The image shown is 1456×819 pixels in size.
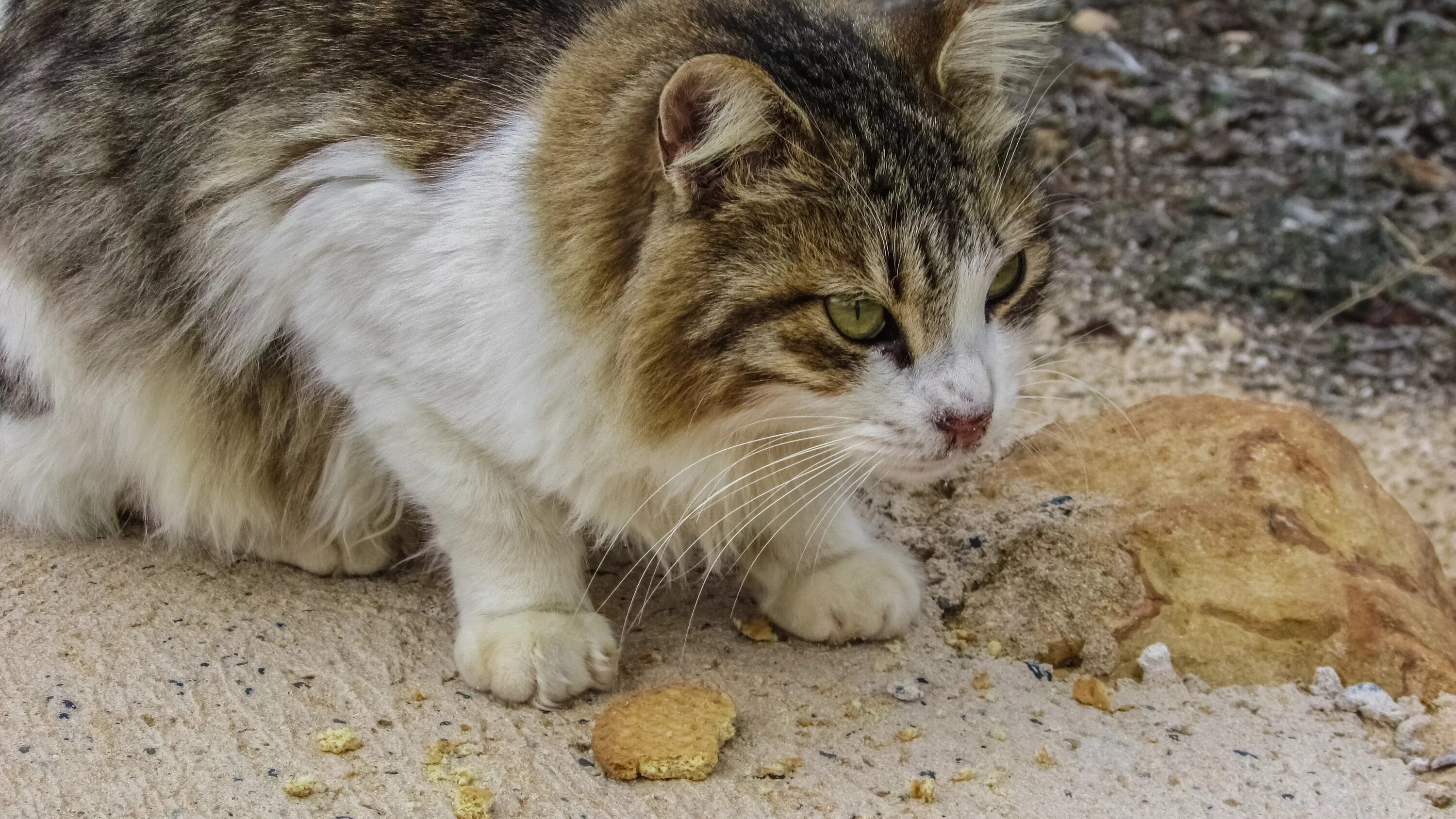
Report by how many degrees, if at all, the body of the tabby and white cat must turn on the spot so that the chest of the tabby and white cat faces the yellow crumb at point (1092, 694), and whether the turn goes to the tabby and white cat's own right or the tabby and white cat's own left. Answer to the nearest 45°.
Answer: approximately 45° to the tabby and white cat's own left

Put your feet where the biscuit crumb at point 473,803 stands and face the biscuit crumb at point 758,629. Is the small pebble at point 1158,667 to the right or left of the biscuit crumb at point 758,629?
right

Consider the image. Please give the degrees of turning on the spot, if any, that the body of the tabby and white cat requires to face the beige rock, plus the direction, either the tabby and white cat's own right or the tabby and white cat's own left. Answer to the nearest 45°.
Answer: approximately 45° to the tabby and white cat's own left

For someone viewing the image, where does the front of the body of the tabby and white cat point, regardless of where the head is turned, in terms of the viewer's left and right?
facing the viewer and to the right of the viewer

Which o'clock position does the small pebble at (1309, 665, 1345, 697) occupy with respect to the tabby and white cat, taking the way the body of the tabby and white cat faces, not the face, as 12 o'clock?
The small pebble is roughly at 11 o'clock from the tabby and white cat.

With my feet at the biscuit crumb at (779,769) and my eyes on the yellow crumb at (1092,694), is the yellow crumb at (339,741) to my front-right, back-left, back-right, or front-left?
back-left

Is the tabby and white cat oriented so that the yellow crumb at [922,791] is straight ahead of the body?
yes

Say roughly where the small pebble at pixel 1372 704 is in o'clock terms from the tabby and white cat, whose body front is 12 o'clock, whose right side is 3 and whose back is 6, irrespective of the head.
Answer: The small pebble is roughly at 11 o'clock from the tabby and white cat.
